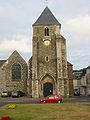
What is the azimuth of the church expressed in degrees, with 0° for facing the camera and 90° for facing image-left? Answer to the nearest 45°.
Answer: approximately 0°
